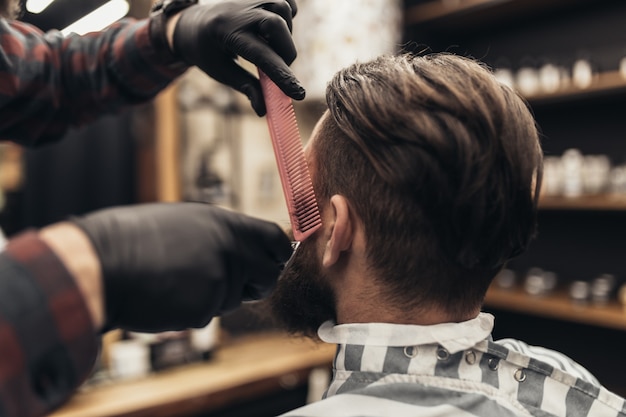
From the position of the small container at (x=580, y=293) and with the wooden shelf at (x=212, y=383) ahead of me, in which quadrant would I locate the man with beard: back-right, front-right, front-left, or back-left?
front-left

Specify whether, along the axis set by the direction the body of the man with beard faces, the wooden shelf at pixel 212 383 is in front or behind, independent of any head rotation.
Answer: in front

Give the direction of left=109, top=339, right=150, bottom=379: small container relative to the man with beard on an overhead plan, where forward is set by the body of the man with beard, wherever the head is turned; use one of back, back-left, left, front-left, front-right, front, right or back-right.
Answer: front

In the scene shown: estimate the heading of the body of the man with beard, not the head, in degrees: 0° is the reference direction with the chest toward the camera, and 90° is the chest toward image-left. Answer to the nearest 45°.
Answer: approximately 135°

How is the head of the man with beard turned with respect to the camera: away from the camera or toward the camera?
away from the camera

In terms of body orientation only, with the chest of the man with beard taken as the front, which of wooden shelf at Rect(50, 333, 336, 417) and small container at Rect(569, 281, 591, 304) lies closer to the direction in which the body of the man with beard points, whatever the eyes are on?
the wooden shelf

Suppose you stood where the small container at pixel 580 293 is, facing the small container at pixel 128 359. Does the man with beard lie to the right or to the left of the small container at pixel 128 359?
left

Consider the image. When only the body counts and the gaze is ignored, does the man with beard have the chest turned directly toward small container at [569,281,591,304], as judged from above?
no
